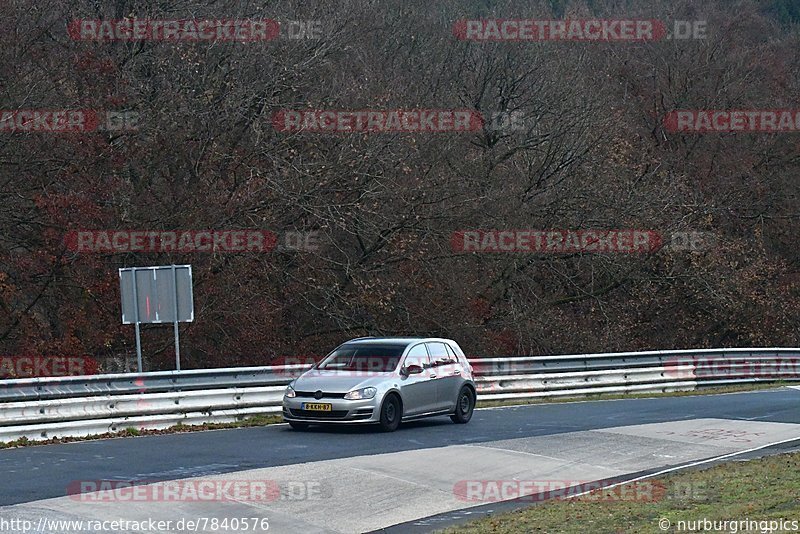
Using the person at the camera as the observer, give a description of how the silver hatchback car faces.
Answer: facing the viewer and to the left of the viewer
